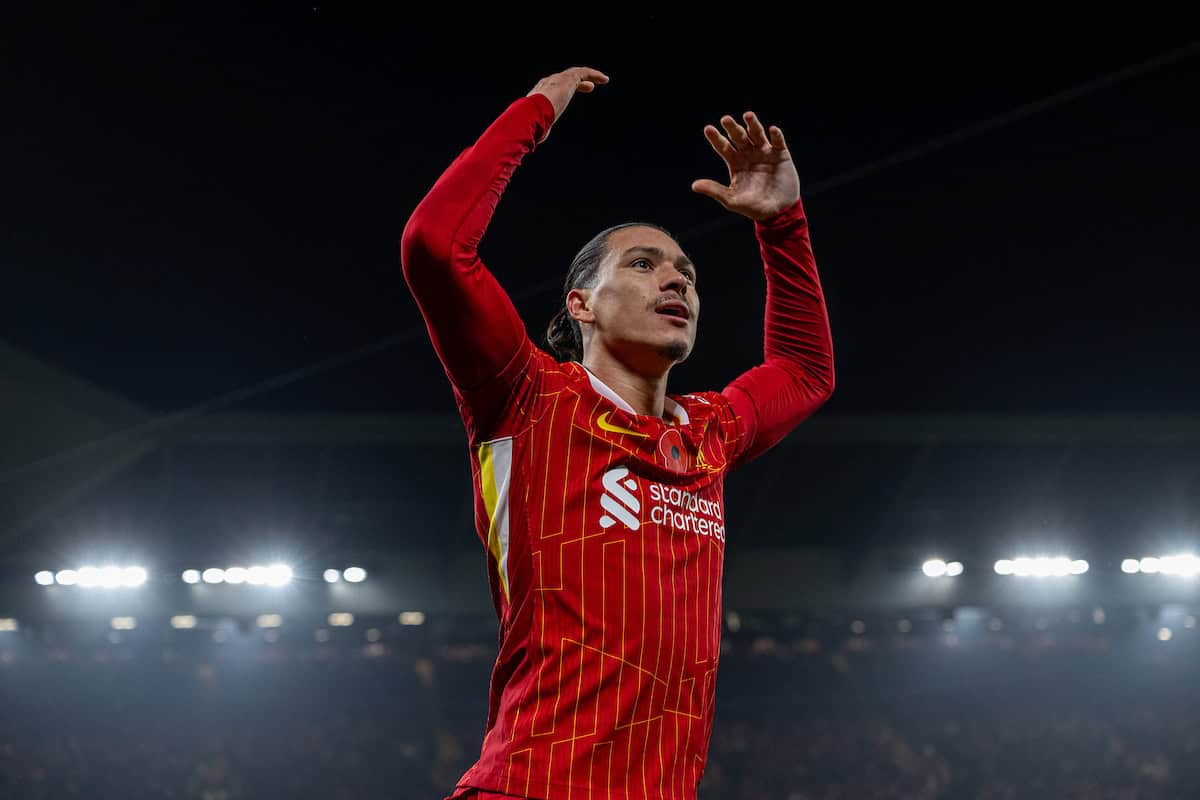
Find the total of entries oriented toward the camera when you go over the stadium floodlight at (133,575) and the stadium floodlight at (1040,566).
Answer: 2

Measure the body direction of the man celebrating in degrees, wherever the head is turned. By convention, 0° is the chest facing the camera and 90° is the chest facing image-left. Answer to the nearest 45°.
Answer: approximately 315°

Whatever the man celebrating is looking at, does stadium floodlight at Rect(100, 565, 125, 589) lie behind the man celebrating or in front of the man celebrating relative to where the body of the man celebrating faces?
behind

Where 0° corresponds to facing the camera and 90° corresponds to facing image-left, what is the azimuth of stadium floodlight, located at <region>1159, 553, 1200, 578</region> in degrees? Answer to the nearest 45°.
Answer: approximately 0°

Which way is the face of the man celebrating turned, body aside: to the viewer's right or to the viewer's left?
to the viewer's right

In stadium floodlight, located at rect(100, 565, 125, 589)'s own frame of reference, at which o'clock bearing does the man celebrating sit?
The man celebrating is roughly at 12 o'clock from the stadium floodlight.
